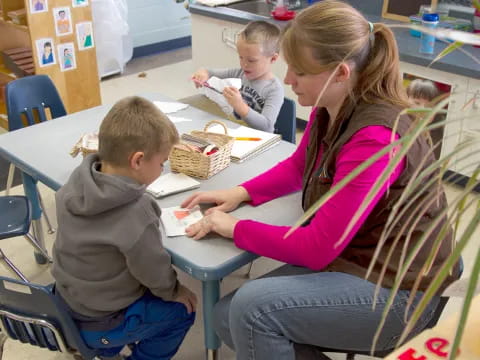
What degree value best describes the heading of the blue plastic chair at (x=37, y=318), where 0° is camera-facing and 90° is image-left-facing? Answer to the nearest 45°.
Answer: approximately 225°

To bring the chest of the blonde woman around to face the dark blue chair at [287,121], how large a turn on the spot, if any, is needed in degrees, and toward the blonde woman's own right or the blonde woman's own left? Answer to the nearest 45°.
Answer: approximately 90° to the blonde woman's own right

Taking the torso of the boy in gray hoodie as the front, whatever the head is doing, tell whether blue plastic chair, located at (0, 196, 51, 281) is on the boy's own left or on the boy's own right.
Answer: on the boy's own left

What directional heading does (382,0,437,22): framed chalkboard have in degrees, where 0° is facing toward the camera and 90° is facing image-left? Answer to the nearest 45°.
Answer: approximately 0°

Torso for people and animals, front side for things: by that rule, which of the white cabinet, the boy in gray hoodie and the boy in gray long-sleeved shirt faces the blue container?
the boy in gray hoodie

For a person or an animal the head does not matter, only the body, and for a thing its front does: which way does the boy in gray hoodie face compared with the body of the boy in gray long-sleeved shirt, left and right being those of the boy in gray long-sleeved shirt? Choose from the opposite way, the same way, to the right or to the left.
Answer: the opposite way

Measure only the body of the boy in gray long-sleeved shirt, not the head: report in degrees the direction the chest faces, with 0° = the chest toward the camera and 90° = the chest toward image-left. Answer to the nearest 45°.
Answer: approximately 45°

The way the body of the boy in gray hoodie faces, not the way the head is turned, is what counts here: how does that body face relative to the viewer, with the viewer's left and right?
facing away from the viewer and to the right of the viewer

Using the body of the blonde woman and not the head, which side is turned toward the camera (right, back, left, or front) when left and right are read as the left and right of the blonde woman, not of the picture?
left

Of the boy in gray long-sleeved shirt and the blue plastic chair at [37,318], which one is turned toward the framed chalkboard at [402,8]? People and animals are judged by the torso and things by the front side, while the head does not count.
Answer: the blue plastic chair

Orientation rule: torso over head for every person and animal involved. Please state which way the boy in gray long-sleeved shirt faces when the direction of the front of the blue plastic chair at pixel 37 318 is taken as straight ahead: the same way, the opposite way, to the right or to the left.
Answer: the opposite way
